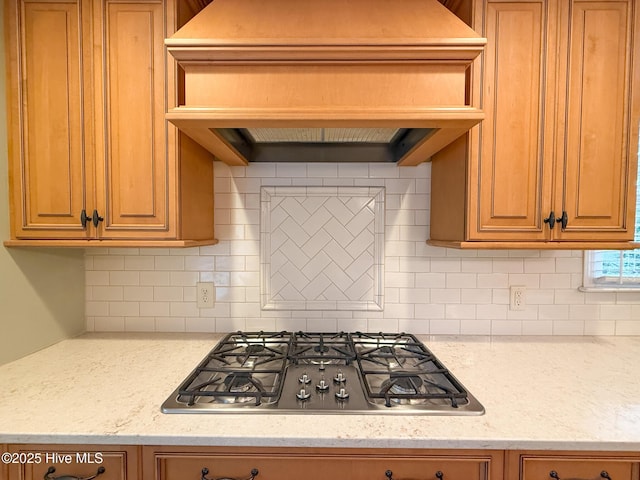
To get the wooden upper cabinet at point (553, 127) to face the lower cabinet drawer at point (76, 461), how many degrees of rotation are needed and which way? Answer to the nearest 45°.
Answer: approximately 45° to its right

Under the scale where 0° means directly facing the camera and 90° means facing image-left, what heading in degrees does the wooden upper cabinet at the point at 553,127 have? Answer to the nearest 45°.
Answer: approximately 0°

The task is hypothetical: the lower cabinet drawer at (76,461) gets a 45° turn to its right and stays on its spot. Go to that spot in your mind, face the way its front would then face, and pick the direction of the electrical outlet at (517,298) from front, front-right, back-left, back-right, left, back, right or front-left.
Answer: back-left

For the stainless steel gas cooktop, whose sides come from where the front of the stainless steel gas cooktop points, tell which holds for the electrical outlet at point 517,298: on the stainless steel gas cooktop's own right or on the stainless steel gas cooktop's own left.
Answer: on the stainless steel gas cooktop's own left

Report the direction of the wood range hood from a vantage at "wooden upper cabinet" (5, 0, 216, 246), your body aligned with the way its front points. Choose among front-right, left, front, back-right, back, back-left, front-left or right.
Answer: front-left

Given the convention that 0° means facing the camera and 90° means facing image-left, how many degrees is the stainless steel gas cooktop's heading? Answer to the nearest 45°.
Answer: approximately 0°

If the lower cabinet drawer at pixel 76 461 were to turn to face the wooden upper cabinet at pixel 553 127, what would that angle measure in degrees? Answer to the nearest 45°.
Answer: approximately 90° to its left
